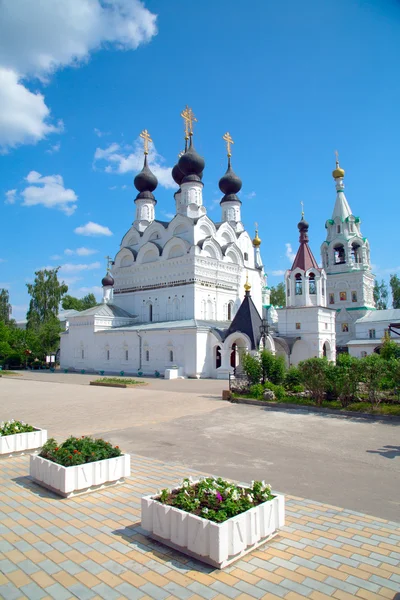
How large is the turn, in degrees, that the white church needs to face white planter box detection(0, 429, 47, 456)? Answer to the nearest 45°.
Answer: approximately 45° to its right

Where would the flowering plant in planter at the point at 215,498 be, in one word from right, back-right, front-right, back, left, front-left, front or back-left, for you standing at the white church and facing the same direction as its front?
front-right

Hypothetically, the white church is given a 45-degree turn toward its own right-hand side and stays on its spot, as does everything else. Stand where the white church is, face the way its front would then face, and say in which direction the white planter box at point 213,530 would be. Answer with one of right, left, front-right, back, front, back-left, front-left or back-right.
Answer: front

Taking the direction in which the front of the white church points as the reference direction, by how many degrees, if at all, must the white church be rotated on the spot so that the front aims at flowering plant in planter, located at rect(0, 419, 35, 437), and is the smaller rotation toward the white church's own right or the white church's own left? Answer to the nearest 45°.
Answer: approximately 45° to the white church's own right

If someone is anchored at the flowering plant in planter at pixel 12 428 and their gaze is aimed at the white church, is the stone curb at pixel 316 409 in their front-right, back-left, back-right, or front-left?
front-right

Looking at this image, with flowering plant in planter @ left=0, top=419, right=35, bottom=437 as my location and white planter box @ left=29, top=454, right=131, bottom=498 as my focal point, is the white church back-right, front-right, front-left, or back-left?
back-left

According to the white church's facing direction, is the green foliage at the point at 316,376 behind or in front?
in front

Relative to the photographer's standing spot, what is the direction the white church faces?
facing the viewer and to the right of the viewer
